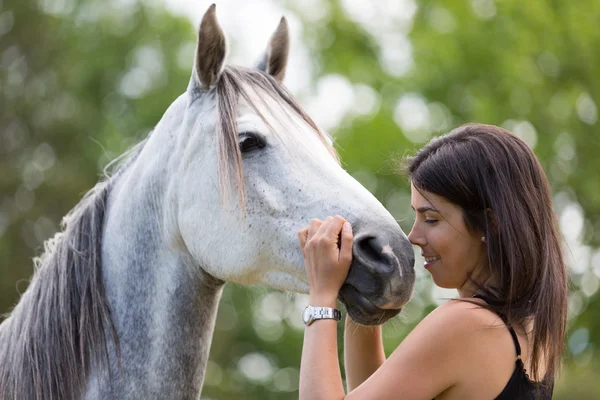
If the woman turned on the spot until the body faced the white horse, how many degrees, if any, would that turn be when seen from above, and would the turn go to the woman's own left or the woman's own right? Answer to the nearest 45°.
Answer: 0° — they already face it

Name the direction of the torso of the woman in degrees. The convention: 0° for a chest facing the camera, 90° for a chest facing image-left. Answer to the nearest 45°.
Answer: approximately 90°
